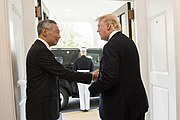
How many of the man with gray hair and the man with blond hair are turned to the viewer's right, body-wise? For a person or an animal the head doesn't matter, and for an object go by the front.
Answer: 1

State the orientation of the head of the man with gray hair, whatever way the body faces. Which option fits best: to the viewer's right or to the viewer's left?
to the viewer's right

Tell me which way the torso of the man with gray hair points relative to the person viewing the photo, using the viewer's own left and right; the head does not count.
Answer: facing to the right of the viewer

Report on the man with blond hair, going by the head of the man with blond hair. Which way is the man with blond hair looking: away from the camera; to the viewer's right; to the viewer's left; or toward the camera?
to the viewer's left

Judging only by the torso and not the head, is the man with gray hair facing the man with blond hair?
yes
